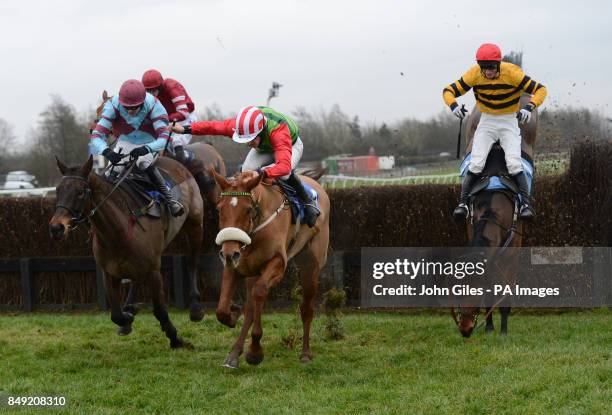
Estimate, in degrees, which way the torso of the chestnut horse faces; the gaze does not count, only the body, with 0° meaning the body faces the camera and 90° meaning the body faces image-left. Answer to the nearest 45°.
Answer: approximately 45°

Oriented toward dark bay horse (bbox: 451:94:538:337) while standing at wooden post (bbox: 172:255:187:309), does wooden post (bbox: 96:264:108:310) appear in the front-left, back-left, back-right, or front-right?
back-right

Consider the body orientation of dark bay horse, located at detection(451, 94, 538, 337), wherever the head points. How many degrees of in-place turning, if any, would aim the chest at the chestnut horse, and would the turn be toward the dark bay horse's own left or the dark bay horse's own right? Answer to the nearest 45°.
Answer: approximately 45° to the dark bay horse's own right

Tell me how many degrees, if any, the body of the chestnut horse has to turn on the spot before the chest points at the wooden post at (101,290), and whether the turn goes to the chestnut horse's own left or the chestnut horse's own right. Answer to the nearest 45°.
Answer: approximately 90° to the chestnut horse's own right

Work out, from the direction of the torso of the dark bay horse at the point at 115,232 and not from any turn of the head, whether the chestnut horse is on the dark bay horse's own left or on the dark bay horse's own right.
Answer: on the dark bay horse's own left

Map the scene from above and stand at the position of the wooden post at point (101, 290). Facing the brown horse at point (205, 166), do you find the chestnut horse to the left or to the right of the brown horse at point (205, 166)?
right

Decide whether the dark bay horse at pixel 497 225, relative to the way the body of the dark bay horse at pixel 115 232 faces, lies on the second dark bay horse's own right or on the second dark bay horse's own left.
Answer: on the second dark bay horse's own left

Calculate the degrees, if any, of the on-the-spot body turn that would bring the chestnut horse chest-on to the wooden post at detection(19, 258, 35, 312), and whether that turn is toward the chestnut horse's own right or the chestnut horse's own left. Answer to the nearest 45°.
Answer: approximately 90° to the chestnut horse's own right

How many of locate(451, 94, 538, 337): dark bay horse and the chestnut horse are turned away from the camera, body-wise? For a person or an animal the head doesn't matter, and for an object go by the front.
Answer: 0

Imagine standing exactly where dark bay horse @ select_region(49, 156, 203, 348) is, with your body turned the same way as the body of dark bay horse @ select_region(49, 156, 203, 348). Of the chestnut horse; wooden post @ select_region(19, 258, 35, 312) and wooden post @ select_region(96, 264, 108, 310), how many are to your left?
1
